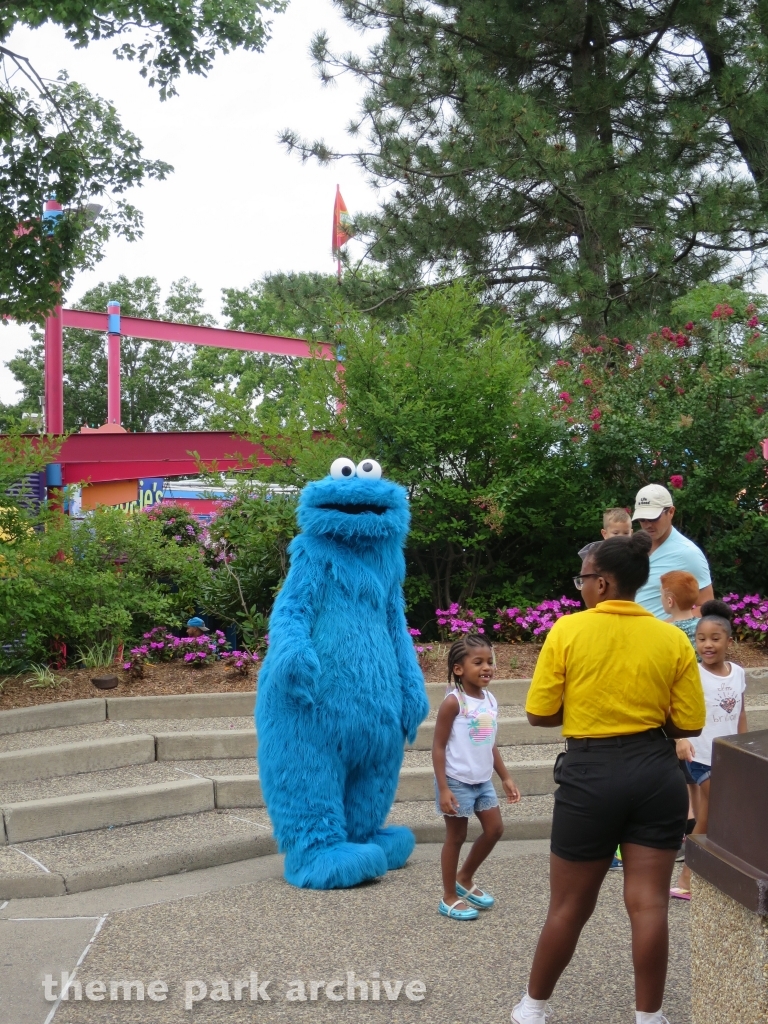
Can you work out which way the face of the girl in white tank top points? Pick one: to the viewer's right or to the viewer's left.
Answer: to the viewer's right

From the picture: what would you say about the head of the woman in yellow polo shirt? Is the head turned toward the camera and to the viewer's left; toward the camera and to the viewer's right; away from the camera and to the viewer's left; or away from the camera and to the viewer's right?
away from the camera and to the viewer's left

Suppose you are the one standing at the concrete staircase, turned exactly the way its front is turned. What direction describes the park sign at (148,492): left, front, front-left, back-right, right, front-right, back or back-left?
back

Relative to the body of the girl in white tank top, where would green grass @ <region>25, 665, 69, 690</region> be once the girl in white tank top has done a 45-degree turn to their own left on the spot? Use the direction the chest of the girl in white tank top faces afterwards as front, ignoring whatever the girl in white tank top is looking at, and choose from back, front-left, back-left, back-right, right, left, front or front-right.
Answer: back-left

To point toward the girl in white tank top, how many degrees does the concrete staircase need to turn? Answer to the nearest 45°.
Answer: approximately 45° to its left

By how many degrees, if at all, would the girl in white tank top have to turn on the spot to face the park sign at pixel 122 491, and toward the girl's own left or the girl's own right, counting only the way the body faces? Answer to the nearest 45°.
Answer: approximately 180°

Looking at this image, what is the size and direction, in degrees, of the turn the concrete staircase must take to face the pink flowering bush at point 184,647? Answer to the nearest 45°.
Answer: approximately 180°
